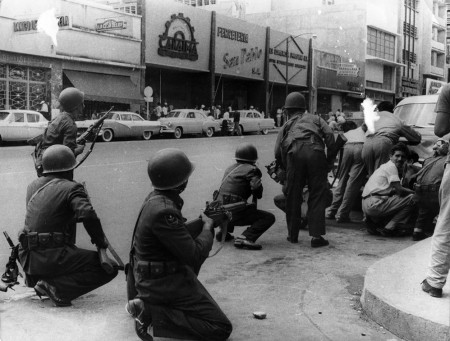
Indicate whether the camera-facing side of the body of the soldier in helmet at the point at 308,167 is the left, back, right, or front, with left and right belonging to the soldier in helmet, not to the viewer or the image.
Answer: back

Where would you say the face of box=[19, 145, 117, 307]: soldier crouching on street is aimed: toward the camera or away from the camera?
away from the camera

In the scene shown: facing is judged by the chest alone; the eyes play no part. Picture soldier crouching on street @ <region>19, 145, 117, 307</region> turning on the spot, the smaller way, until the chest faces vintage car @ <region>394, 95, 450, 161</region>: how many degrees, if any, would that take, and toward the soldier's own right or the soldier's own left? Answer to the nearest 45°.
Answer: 0° — they already face it

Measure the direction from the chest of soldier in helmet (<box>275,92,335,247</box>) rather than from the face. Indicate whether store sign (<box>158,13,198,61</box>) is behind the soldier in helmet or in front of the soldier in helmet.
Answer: in front

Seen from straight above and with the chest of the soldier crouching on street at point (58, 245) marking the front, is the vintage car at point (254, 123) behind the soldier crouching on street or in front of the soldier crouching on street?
in front

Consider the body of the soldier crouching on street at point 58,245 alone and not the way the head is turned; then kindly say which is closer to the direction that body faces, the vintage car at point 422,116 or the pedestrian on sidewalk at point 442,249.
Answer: the vintage car

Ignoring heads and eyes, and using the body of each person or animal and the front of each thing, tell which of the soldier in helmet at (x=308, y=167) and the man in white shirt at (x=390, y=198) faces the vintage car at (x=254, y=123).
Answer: the soldier in helmet

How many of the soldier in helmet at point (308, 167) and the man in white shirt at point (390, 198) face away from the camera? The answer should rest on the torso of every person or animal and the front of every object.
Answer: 1

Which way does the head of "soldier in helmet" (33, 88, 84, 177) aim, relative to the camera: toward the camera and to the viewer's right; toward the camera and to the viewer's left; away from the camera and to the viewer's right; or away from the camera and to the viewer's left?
away from the camera and to the viewer's right

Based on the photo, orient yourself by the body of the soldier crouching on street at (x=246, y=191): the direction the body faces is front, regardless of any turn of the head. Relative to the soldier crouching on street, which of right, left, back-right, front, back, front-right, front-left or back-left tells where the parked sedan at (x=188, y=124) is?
front-left

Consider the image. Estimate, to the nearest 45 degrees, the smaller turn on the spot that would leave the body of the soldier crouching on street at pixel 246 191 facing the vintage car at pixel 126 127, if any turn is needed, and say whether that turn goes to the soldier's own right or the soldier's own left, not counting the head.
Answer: approximately 45° to the soldier's own left
